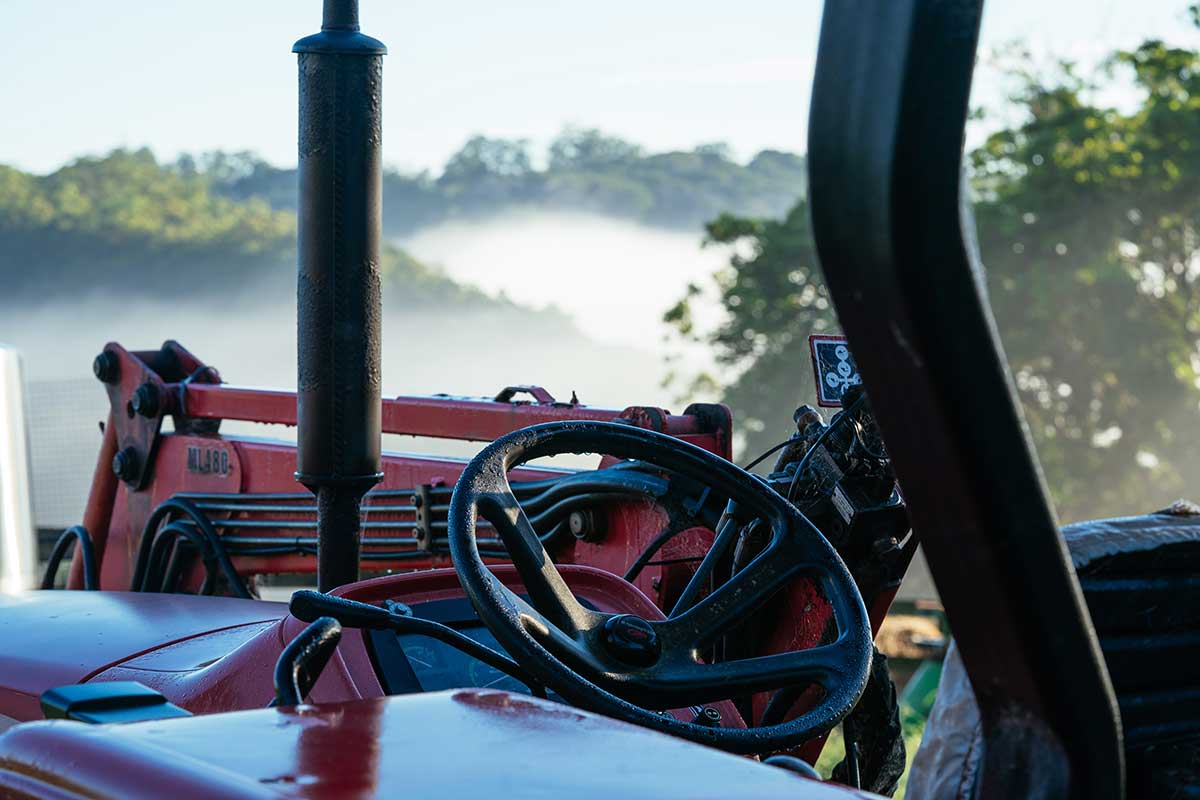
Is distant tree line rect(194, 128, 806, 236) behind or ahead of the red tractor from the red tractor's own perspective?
ahead

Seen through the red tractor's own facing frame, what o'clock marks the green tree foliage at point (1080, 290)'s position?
The green tree foliage is roughly at 2 o'clock from the red tractor.

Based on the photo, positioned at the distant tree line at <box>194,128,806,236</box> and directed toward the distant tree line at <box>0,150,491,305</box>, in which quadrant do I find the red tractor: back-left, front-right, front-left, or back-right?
front-left

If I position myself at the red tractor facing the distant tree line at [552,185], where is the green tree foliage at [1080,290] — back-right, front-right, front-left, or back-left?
front-right

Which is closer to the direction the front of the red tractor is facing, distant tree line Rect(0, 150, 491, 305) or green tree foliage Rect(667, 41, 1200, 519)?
the distant tree line

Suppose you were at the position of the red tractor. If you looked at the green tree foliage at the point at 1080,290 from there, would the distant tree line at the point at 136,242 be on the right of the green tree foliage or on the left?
left

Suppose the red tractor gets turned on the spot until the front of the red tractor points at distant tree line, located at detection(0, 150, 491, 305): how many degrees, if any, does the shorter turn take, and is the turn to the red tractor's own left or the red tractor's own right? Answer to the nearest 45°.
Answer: approximately 45° to the red tractor's own right

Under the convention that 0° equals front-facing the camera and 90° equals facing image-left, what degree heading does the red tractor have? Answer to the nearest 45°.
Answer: approximately 135°

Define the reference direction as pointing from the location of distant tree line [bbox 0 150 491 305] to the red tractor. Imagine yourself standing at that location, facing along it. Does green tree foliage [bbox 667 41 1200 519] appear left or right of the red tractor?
left
